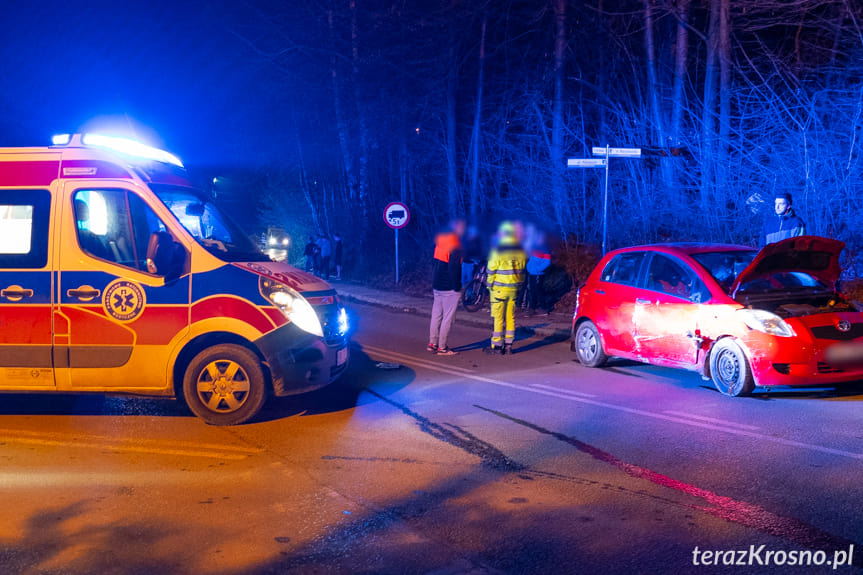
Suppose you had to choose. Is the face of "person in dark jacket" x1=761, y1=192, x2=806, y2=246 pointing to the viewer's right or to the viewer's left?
to the viewer's left

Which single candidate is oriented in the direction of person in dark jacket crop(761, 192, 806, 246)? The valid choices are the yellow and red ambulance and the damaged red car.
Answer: the yellow and red ambulance

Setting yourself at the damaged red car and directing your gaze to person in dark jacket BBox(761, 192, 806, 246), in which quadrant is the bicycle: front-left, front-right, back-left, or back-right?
front-left

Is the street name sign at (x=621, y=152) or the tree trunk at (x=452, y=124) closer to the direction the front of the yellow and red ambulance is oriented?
the street name sign

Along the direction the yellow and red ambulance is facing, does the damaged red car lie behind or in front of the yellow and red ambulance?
in front

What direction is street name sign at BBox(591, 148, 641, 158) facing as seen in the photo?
toward the camera

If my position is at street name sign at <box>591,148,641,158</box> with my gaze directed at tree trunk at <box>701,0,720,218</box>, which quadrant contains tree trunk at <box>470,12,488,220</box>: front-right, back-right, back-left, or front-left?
front-left

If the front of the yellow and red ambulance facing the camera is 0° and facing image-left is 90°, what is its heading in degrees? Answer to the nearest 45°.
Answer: approximately 270°

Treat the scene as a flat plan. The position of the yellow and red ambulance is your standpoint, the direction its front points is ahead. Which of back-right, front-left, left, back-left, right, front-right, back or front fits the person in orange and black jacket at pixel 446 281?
front-left

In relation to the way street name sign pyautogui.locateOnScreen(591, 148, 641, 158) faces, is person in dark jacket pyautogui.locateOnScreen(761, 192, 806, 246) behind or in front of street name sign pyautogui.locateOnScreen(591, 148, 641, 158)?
in front

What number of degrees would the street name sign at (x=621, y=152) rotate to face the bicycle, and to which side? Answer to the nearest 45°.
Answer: approximately 135° to its right

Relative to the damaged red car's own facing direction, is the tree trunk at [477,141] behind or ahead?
behind
